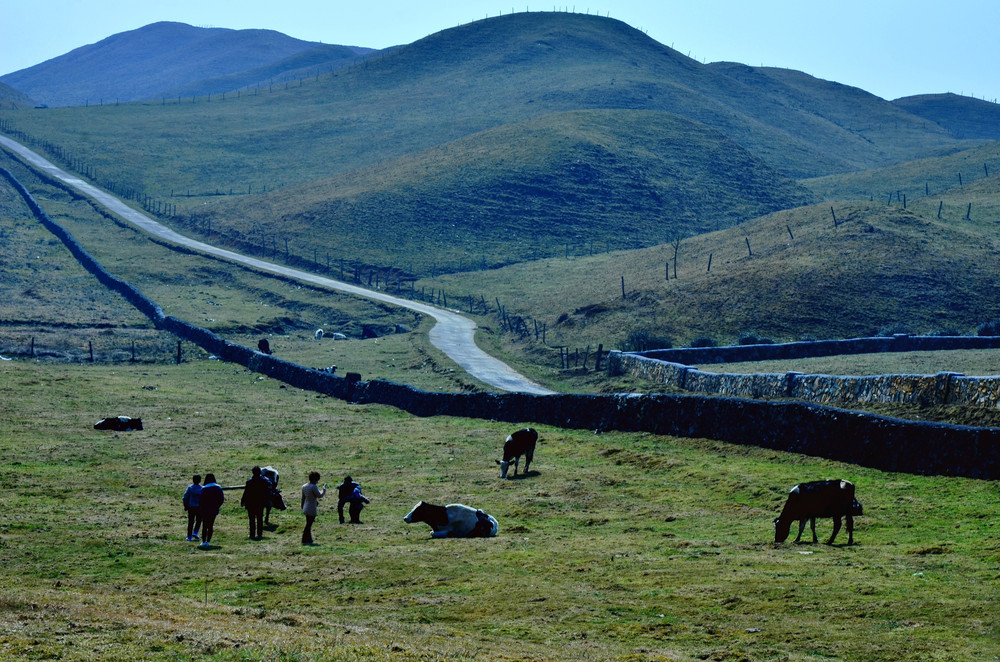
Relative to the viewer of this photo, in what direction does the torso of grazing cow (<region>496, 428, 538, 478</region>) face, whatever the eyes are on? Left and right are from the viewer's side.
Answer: facing the viewer and to the left of the viewer

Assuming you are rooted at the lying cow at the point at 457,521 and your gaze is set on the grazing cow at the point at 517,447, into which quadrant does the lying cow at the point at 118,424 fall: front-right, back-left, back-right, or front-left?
front-left

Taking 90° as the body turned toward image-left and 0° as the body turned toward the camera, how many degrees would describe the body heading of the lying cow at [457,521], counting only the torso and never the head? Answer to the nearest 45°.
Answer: approximately 90°

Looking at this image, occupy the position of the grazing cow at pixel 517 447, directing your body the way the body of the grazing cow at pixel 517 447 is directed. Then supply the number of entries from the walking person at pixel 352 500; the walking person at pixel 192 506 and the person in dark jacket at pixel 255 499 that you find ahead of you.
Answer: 3

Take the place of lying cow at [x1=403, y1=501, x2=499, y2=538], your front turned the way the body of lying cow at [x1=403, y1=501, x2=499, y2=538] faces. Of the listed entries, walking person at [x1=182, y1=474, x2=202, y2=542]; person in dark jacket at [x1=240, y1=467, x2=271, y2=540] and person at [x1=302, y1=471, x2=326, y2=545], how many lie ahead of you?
3

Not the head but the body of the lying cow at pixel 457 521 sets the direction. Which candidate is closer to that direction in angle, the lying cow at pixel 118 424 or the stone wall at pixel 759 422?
the lying cow

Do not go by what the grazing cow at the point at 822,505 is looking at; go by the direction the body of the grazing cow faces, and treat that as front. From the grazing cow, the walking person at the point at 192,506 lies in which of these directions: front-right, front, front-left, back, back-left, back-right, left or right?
front

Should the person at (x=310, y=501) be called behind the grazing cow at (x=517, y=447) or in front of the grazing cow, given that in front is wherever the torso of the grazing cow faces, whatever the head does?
in front

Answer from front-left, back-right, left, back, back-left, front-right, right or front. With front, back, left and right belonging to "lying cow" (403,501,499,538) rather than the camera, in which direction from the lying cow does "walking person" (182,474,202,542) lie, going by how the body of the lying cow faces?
front

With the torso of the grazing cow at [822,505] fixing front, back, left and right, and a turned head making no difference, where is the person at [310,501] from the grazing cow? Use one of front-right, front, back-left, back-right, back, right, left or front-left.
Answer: front

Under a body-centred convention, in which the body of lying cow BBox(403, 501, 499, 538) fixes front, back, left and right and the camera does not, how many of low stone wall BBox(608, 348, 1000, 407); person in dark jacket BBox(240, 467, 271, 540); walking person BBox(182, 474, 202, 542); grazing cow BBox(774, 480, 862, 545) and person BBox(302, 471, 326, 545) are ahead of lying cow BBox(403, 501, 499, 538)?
3

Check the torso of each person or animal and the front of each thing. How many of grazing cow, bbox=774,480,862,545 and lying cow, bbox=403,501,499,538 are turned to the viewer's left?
2

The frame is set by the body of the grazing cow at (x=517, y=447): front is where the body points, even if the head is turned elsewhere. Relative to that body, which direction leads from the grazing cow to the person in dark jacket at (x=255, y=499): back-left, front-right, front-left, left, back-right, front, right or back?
front

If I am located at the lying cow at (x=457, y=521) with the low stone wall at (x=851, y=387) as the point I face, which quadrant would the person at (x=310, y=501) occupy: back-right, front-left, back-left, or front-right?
back-left

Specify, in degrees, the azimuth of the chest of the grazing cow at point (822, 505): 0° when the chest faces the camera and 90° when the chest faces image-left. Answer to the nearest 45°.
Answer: approximately 90°

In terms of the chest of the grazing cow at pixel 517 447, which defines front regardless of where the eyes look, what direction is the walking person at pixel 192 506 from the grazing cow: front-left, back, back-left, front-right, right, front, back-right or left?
front

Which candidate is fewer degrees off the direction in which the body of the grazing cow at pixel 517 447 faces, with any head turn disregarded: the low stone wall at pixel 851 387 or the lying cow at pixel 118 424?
the lying cow

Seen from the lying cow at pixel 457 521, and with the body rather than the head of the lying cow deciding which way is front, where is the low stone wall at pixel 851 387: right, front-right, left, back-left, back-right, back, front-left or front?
back-right
